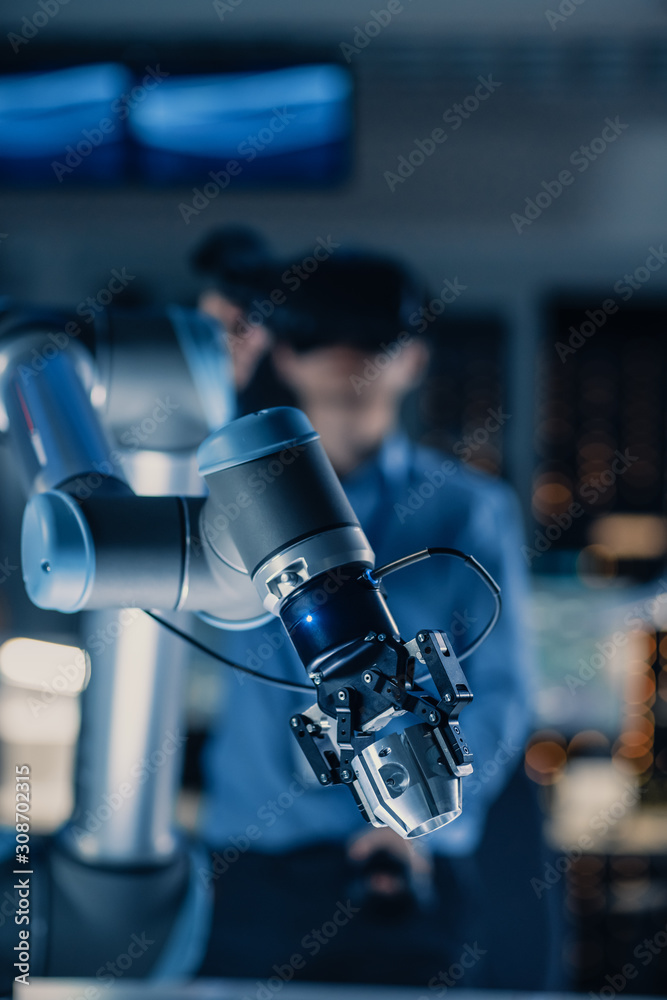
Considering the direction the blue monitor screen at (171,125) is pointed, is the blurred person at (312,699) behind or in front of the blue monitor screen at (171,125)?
in front

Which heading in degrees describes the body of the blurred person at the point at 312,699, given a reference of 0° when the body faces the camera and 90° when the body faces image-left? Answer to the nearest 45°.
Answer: approximately 0°

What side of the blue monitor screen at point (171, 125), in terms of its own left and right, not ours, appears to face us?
front

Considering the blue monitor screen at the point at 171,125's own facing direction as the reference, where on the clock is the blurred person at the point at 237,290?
The blurred person is roughly at 12 o'clock from the blue monitor screen.

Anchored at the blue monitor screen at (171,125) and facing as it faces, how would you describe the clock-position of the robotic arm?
The robotic arm is roughly at 12 o'clock from the blue monitor screen.
